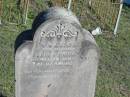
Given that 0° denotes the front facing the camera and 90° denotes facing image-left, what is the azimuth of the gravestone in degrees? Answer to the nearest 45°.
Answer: approximately 0°
